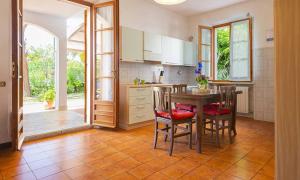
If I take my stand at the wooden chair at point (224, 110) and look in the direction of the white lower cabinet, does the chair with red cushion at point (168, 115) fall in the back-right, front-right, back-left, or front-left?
front-left

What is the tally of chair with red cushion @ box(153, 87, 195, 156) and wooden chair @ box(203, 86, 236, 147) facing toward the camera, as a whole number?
0

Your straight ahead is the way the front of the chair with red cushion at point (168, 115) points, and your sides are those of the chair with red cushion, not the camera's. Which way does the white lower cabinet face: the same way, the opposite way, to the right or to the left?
to the right

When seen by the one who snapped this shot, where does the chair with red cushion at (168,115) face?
facing away from the viewer and to the right of the viewer

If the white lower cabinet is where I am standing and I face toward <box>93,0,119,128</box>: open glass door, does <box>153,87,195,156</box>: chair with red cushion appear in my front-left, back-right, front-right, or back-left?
back-left

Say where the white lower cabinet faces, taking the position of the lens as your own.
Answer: facing the viewer and to the right of the viewer

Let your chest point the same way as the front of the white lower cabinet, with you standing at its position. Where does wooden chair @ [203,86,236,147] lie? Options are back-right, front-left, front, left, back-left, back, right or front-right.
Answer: front

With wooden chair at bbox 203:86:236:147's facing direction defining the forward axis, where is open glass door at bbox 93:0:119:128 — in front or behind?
in front

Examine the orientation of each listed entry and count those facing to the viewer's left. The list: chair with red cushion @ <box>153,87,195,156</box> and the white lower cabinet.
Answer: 0

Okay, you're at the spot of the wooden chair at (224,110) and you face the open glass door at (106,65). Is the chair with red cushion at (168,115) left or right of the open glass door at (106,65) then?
left

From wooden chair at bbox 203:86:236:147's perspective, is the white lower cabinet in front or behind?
in front

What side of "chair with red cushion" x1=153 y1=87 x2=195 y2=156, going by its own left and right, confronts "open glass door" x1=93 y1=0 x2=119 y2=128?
left

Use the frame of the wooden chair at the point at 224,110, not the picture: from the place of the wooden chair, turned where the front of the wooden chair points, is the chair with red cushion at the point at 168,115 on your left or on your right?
on your left
